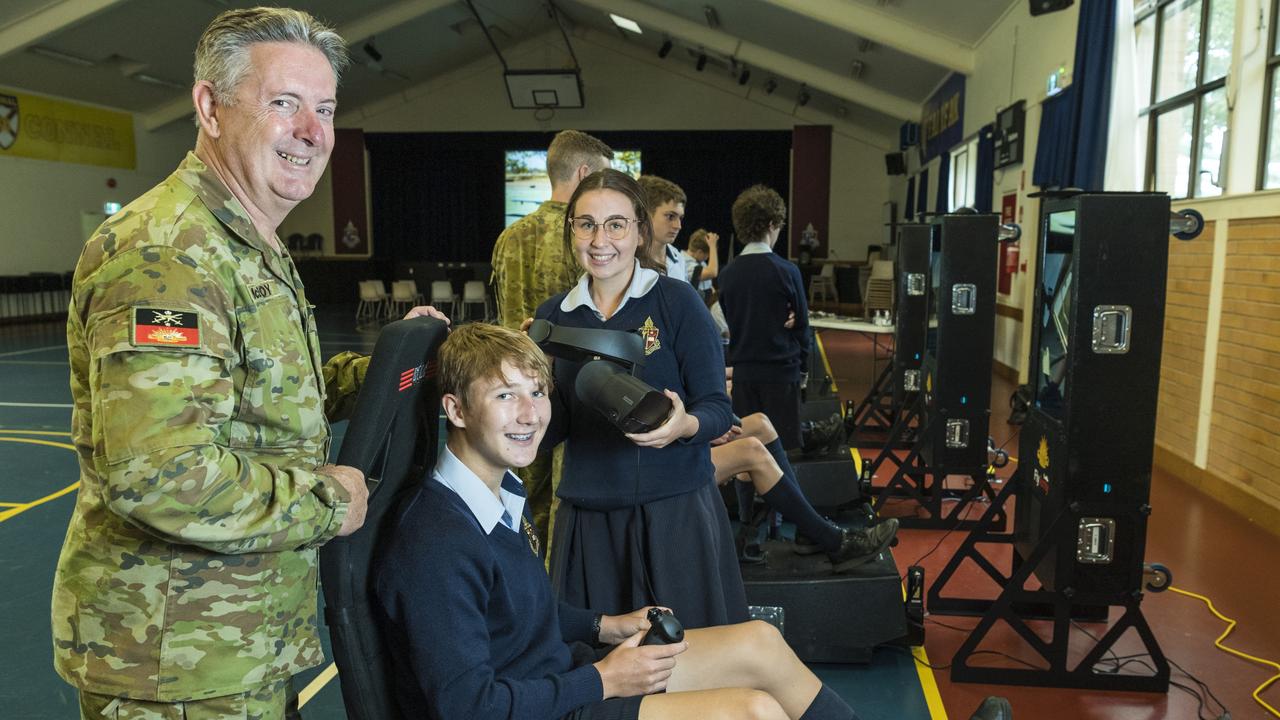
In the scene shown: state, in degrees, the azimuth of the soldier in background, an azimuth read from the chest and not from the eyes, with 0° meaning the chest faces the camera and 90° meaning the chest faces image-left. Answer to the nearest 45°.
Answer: approximately 225°

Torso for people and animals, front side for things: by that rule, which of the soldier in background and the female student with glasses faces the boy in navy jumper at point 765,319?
the soldier in background

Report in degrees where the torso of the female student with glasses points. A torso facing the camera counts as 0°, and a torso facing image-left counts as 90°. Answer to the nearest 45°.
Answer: approximately 0°

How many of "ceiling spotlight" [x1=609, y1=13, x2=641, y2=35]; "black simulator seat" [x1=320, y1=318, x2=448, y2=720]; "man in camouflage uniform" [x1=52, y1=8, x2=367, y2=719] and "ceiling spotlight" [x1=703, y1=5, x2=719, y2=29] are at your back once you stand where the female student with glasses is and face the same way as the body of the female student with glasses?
2

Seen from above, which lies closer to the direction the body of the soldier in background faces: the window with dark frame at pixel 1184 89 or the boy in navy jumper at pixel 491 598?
the window with dark frame

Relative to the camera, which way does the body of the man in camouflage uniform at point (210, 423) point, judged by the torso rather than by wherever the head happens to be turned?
to the viewer's right

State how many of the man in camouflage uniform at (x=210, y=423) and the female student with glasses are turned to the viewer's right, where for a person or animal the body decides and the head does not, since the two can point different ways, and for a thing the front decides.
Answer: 1

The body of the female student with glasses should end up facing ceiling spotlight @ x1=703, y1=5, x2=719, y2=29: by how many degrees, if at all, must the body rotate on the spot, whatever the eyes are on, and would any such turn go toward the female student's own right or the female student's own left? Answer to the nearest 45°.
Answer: approximately 180°
